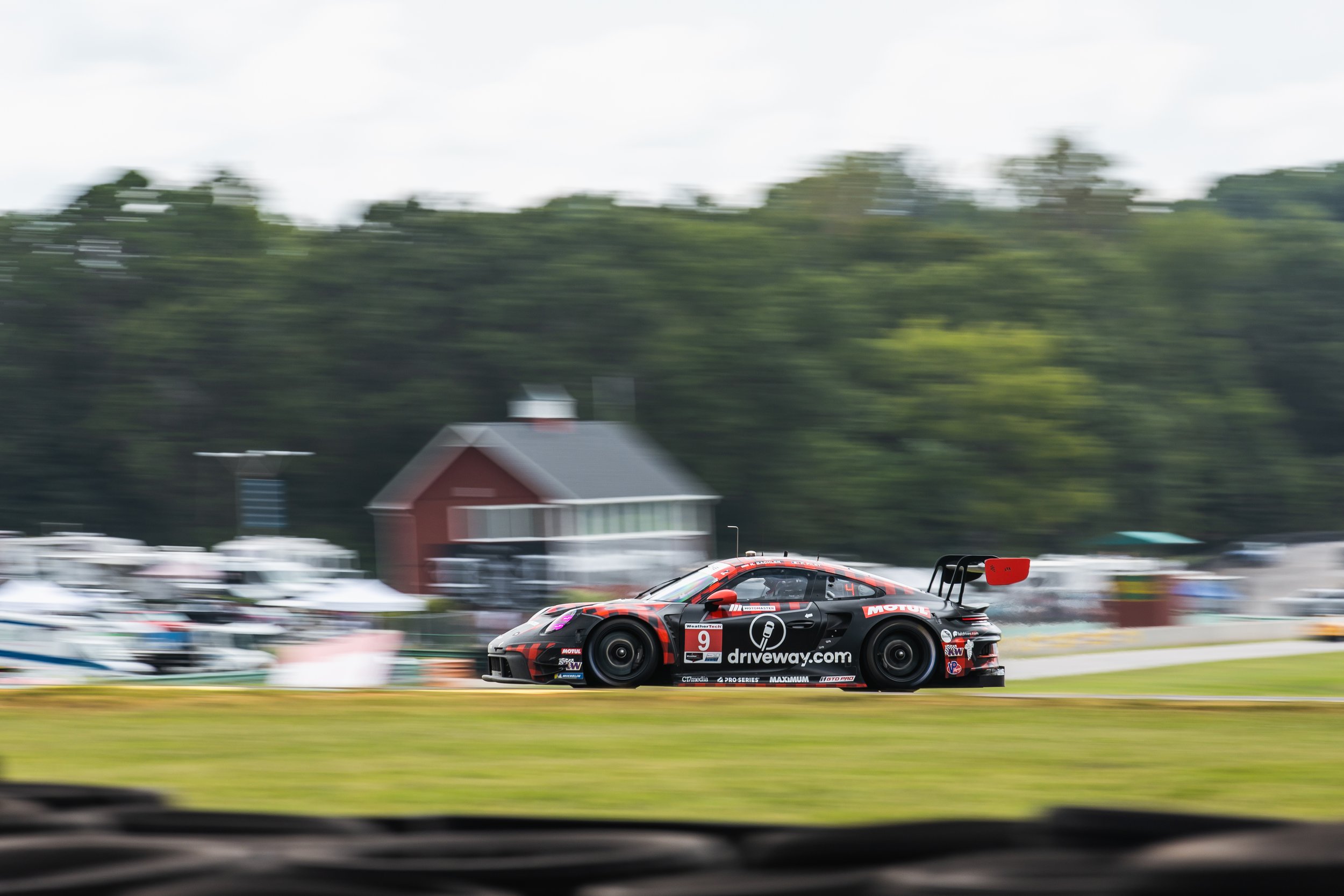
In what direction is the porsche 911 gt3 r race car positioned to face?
to the viewer's left

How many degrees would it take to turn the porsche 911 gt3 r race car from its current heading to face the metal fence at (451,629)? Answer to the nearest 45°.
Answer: approximately 45° to its right
